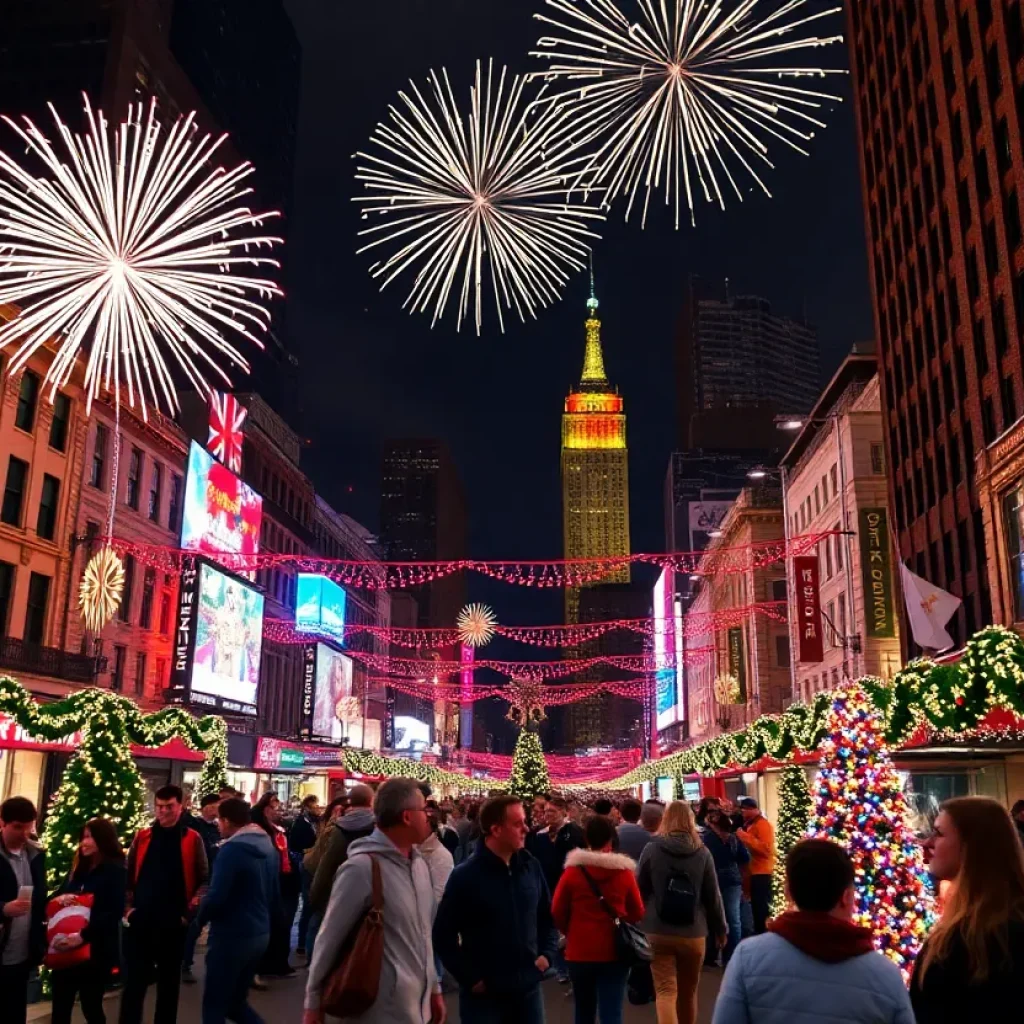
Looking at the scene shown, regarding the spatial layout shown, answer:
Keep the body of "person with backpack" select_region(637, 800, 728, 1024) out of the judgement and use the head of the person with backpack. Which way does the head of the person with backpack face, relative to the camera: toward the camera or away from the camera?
away from the camera

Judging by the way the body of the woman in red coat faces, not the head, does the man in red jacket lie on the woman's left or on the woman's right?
on the woman's left

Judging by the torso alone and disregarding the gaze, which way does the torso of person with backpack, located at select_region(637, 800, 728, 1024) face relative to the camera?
away from the camera

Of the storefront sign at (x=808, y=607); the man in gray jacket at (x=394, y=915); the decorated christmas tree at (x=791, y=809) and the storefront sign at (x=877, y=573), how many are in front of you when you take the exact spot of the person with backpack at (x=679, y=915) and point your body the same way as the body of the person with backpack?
3

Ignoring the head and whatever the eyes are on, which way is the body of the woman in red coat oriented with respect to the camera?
away from the camera

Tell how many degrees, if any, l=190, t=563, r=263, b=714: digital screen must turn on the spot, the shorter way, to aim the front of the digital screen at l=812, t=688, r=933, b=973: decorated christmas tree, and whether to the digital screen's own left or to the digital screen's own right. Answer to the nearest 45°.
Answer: approximately 45° to the digital screen's own right

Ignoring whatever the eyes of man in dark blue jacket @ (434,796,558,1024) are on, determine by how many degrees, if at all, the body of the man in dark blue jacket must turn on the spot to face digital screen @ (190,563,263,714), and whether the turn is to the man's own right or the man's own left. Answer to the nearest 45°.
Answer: approximately 135° to the man's own left
